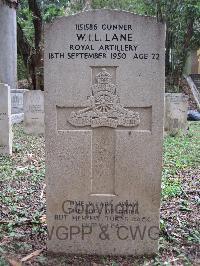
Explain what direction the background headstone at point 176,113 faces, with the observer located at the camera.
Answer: facing the viewer

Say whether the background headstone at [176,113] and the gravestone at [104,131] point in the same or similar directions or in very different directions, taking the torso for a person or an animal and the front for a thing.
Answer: same or similar directions

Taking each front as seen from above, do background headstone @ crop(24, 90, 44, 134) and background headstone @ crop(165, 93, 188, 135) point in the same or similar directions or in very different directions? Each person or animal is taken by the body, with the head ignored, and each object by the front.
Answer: same or similar directions

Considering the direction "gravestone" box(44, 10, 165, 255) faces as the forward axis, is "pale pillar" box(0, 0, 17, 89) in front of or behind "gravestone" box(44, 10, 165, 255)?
behind

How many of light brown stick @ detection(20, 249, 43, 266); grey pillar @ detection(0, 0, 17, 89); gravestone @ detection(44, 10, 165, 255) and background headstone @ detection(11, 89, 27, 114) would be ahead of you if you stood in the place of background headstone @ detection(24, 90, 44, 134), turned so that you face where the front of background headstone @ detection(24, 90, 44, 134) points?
2

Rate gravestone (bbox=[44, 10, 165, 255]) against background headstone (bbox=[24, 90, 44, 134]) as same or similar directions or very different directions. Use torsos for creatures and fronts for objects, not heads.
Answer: same or similar directions

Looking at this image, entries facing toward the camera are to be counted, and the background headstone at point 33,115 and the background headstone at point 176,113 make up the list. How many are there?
2

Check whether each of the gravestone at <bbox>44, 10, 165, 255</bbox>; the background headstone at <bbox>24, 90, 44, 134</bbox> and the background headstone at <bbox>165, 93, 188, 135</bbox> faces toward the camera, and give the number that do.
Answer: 3

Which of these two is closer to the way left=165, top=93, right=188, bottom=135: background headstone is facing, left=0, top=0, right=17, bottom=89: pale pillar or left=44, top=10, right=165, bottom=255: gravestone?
the gravestone

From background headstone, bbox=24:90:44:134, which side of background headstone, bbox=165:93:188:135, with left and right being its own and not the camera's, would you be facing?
right

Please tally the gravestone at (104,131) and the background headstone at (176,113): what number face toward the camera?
2

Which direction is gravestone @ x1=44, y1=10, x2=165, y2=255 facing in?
toward the camera

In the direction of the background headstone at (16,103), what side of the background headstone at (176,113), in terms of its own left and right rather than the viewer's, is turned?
right

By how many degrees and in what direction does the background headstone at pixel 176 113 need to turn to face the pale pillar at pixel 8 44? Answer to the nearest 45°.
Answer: approximately 135° to its right

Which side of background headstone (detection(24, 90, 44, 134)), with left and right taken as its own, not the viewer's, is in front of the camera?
front

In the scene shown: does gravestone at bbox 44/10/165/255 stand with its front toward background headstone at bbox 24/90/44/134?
no
